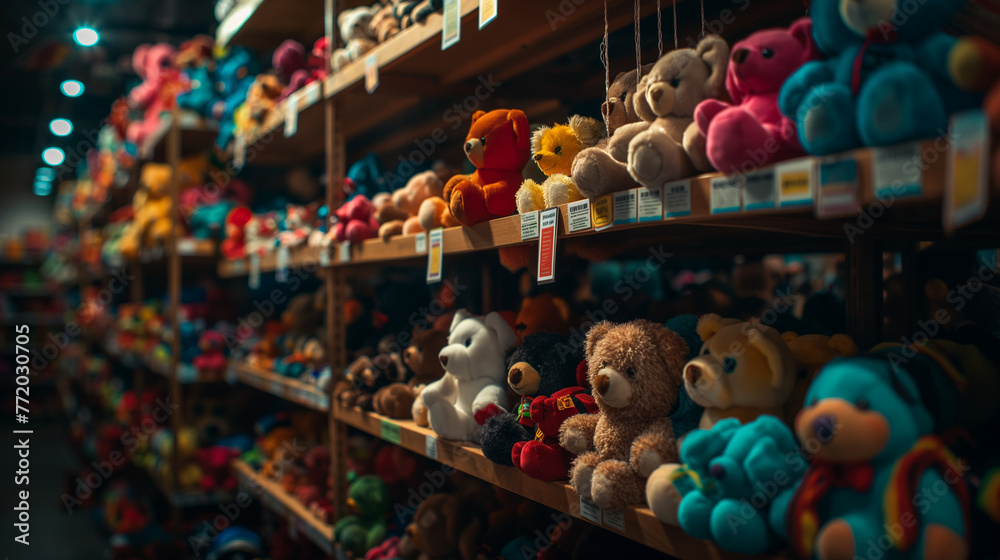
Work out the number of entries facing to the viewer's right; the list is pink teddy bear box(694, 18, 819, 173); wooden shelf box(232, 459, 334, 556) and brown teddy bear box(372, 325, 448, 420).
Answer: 0

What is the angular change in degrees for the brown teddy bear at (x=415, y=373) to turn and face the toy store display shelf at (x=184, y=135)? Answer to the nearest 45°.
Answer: approximately 90° to its right

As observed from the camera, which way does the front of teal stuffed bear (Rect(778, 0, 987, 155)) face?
facing the viewer and to the left of the viewer

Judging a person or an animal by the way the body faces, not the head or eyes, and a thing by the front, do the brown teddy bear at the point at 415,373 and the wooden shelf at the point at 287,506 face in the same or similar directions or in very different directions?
same or similar directions
